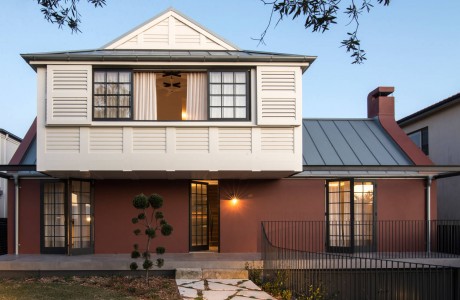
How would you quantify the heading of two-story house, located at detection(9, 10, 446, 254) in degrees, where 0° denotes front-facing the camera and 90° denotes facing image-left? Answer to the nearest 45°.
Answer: approximately 0°

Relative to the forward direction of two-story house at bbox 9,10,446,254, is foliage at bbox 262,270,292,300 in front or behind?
in front
